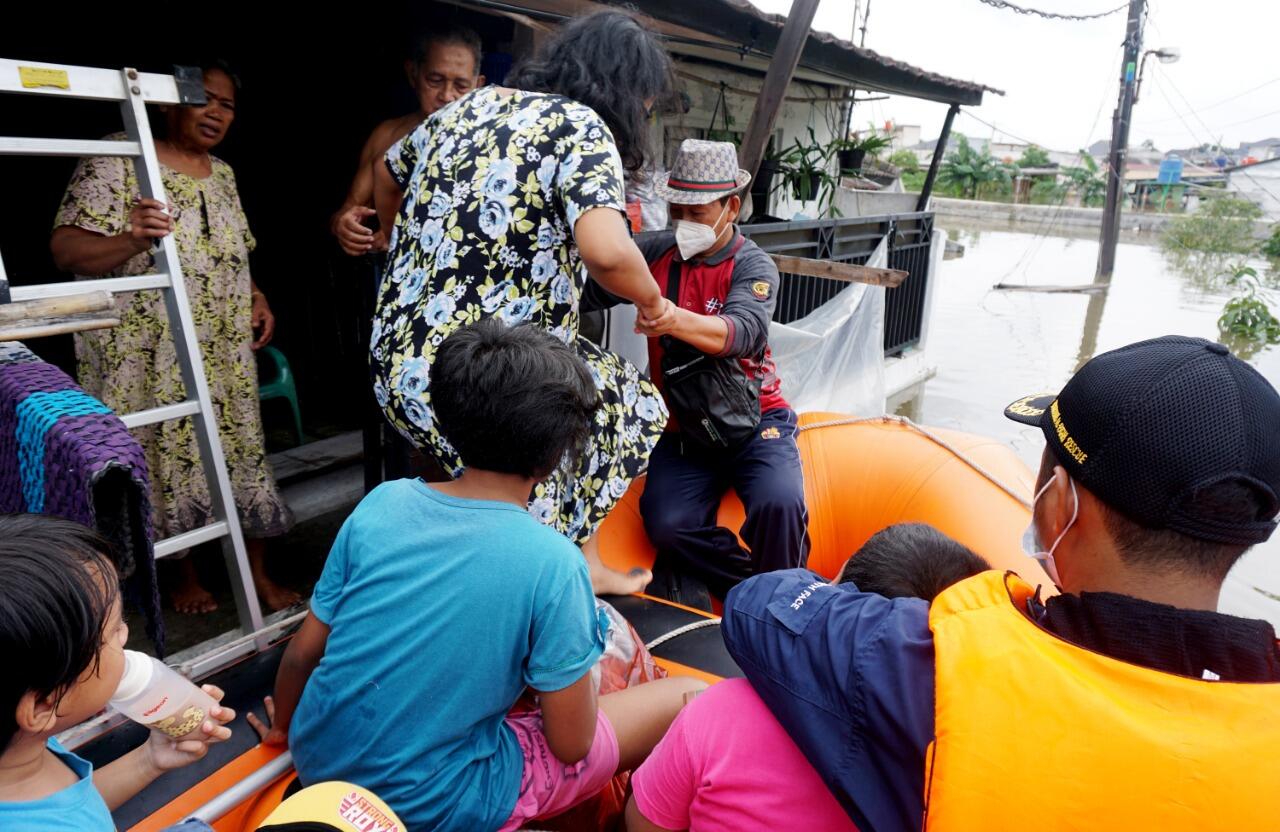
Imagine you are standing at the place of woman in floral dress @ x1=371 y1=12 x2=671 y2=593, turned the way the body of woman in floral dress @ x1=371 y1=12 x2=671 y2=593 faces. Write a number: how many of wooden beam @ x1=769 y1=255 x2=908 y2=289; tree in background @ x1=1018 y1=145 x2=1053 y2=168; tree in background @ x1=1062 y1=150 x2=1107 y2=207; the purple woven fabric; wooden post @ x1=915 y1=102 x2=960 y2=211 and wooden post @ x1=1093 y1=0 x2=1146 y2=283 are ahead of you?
5

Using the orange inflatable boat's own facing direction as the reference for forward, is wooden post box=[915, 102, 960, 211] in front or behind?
in front

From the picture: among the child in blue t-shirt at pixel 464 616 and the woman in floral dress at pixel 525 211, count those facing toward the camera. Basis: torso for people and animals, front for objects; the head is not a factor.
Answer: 0

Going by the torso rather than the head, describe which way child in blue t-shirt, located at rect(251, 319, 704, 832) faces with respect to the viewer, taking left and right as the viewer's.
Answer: facing away from the viewer and to the right of the viewer

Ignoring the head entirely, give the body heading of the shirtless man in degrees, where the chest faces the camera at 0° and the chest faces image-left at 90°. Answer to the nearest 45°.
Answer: approximately 0°

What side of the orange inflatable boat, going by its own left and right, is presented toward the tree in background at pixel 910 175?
front

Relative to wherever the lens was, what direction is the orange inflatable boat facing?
facing away from the viewer and to the right of the viewer

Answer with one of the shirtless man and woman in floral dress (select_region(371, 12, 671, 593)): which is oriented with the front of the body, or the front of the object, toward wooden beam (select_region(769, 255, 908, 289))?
the woman in floral dress

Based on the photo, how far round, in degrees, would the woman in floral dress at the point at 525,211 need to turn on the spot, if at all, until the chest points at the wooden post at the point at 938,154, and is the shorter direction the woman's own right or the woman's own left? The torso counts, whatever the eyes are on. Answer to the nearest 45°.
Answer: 0° — they already face it

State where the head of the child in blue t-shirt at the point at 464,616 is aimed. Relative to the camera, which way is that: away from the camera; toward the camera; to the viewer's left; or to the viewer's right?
away from the camera

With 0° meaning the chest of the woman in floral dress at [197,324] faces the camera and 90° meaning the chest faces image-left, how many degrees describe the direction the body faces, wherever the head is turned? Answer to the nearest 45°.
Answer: approximately 315°

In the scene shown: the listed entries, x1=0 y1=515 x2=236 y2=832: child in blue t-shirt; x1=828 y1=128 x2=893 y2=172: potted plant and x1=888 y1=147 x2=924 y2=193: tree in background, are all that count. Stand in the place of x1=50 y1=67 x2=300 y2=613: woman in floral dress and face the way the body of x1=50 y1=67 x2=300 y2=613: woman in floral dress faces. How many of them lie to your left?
2
